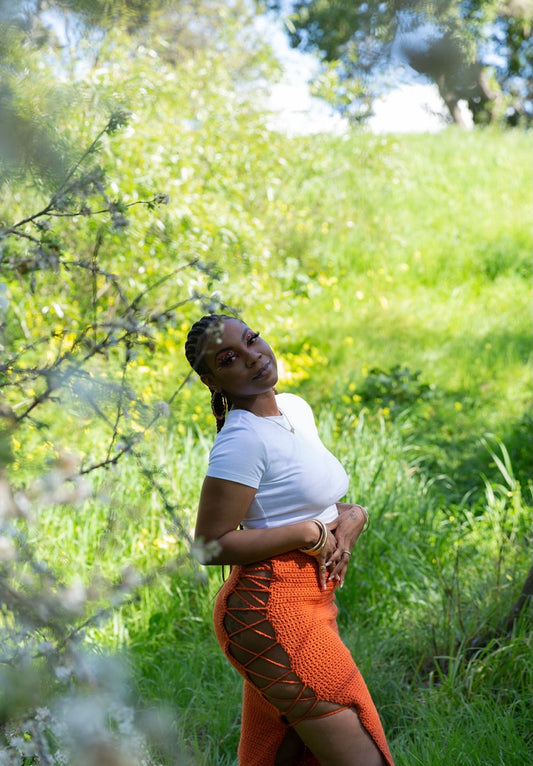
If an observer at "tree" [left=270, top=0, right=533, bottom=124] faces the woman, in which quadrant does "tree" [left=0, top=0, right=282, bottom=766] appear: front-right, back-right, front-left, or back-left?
front-right

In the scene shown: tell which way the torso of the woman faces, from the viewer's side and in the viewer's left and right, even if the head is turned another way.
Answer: facing the viewer and to the right of the viewer
